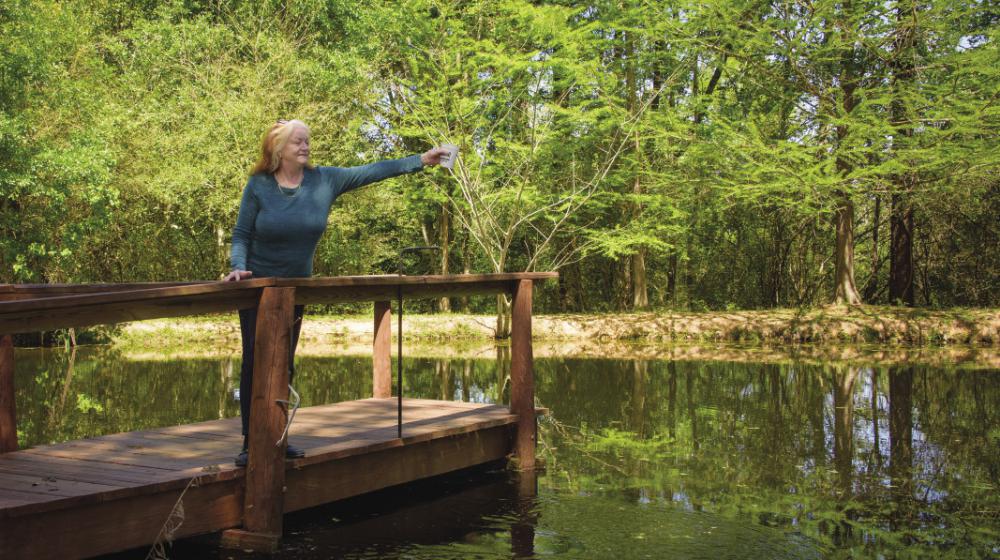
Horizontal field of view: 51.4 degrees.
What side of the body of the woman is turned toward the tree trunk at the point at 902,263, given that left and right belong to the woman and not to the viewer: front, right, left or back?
left

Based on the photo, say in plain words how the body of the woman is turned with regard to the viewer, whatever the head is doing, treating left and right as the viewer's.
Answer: facing the viewer and to the right of the viewer

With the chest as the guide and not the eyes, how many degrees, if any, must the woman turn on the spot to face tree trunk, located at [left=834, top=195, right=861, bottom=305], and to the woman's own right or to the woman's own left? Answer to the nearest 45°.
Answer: approximately 90° to the woman's own left

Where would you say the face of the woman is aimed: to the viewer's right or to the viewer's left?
to the viewer's right

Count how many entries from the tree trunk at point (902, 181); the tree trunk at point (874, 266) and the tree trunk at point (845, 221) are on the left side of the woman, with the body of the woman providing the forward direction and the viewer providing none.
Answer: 3

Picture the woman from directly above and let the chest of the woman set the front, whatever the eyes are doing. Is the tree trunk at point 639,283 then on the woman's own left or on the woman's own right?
on the woman's own left

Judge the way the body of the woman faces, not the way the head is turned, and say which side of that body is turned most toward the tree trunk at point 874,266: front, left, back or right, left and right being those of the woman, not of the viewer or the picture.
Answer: left

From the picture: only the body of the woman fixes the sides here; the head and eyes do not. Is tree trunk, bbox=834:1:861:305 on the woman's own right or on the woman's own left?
on the woman's own left

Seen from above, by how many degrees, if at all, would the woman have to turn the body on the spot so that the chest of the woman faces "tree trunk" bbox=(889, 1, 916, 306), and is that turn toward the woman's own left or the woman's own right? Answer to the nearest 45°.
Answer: approximately 90° to the woman's own left

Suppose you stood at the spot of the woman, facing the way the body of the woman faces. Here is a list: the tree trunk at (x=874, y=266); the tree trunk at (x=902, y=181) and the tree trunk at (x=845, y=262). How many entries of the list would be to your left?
3
